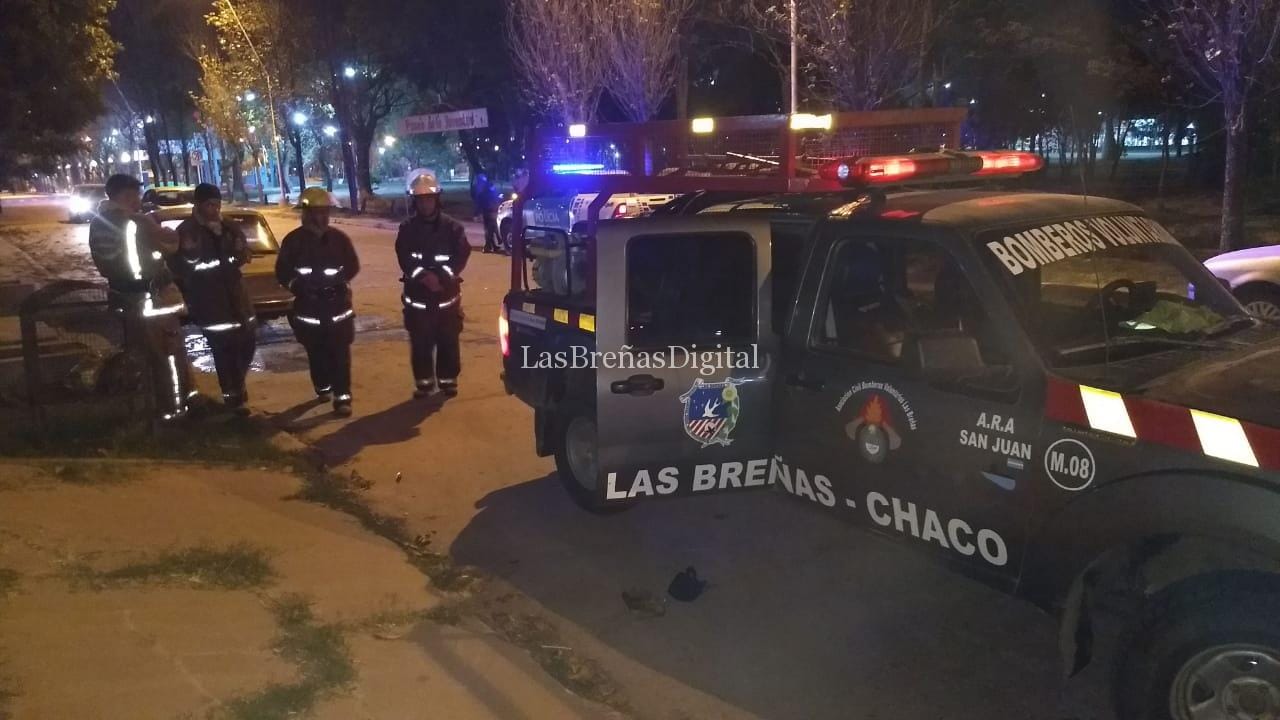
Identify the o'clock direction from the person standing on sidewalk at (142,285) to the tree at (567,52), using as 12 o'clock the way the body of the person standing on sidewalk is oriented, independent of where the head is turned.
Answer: The tree is roughly at 10 o'clock from the person standing on sidewalk.

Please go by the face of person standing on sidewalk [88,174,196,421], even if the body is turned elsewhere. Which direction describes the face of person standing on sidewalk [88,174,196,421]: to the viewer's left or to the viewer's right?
to the viewer's right

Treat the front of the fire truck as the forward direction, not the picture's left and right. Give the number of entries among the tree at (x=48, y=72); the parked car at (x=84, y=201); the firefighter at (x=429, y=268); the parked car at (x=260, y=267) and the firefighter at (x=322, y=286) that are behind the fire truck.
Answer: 5

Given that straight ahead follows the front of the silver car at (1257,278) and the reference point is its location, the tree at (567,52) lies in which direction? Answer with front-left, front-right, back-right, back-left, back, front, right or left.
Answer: front-right

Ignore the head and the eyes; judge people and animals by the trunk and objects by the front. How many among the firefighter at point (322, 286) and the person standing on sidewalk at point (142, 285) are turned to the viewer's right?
1

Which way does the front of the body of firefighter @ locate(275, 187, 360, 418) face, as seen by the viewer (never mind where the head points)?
toward the camera

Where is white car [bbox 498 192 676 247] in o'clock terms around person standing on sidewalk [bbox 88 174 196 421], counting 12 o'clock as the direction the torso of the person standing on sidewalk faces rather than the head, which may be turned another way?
The white car is roughly at 11 o'clock from the person standing on sidewalk.

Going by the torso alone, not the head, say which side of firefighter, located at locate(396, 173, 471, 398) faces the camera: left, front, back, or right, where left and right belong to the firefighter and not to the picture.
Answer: front

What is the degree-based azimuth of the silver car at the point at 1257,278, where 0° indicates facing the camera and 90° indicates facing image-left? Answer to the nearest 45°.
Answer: approximately 90°

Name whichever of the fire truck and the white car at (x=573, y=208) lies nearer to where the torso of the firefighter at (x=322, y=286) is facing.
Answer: the fire truck

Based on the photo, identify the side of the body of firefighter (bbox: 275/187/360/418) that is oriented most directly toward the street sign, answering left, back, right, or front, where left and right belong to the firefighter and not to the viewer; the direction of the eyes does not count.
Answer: back

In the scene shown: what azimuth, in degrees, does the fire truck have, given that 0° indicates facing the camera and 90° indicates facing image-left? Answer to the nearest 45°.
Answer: approximately 315°

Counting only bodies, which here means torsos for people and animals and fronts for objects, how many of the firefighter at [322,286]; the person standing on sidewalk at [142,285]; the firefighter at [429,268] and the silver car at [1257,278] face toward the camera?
2

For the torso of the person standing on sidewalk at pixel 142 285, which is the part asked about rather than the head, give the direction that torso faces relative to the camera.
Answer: to the viewer's right

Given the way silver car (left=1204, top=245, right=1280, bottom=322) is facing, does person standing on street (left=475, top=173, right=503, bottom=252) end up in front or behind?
in front
